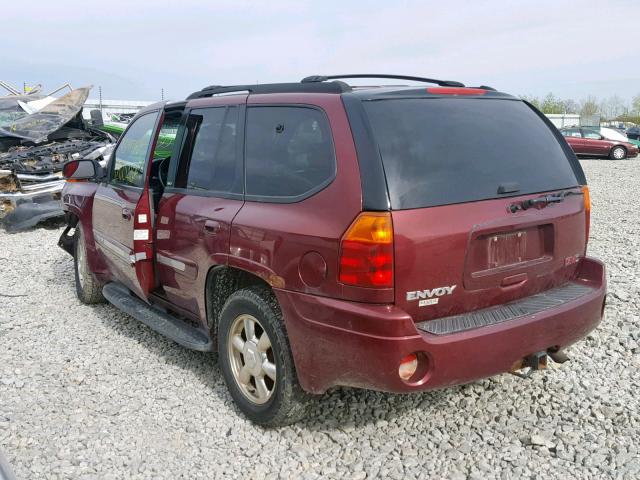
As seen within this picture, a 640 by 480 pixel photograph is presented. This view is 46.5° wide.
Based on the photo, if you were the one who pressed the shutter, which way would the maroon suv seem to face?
facing away from the viewer and to the left of the viewer

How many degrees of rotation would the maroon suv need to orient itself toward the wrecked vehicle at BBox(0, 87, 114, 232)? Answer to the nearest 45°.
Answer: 0° — it already faces it
